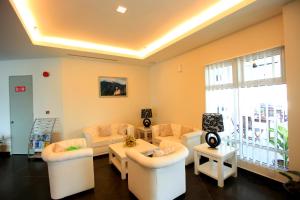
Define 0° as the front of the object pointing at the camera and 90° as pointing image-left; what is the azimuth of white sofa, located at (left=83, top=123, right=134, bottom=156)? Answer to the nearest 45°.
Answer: approximately 315°

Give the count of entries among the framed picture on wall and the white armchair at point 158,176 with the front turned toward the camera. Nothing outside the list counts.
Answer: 1

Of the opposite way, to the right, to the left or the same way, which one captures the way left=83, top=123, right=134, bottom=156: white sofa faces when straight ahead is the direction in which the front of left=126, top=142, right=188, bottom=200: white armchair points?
the opposite way

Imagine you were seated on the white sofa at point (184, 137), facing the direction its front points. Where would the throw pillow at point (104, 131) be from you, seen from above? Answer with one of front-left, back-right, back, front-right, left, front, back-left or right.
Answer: front-right

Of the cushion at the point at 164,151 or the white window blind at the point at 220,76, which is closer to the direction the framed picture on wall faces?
the cushion

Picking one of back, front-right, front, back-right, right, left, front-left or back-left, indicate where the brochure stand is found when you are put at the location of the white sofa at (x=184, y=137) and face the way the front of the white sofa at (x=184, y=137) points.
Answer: front-right

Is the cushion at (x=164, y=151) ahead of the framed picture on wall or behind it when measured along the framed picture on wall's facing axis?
ahead

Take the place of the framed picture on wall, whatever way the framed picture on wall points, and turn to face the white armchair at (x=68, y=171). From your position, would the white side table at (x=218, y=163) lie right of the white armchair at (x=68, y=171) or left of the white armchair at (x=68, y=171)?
left

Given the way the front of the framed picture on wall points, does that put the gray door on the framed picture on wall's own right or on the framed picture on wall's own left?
on the framed picture on wall's own right

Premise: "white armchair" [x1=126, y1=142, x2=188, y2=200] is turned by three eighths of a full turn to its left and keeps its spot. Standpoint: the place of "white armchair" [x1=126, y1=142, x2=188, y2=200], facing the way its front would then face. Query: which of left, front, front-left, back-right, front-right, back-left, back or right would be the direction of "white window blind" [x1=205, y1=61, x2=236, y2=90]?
back-left

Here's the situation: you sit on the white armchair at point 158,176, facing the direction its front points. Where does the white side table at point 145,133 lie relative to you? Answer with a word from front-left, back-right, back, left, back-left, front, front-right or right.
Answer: front-right

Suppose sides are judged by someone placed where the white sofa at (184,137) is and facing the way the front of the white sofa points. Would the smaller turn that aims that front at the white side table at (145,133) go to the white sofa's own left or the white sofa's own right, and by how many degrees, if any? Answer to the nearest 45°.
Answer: approximately 90° to the white sofa's own right

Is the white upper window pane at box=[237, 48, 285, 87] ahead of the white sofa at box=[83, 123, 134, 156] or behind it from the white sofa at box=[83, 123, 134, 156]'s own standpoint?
ahead

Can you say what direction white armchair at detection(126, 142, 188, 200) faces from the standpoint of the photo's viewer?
facing away from the viewer and to the left of the viewer
